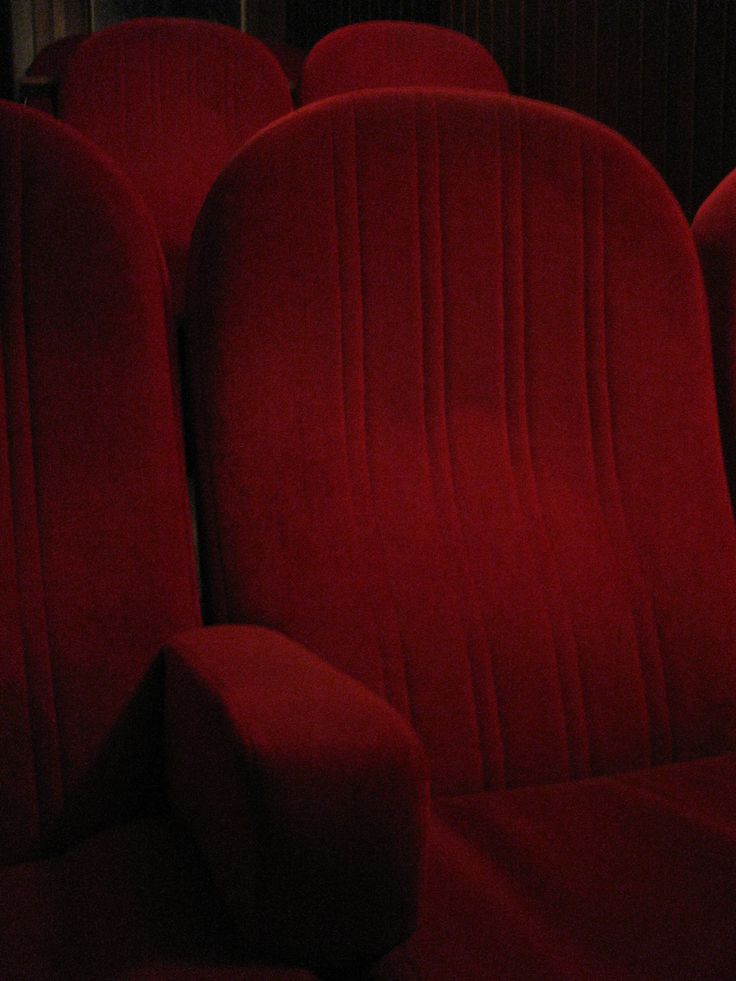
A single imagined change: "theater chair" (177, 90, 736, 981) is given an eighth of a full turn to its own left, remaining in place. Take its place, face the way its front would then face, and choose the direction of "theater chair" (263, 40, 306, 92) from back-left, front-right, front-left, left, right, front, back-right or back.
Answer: left

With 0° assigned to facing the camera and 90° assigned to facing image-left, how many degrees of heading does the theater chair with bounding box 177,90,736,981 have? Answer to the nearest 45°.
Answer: approximately 315°
